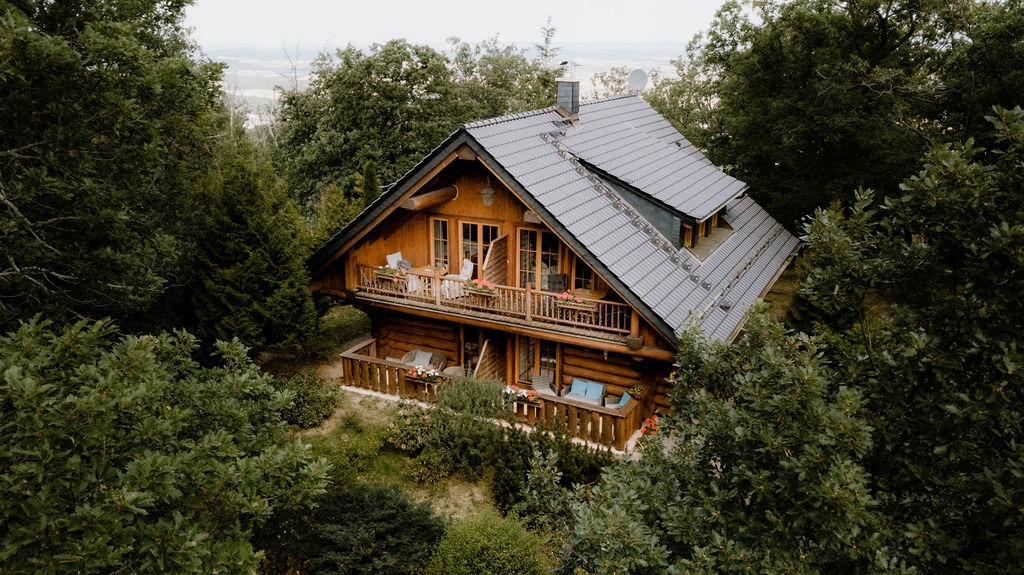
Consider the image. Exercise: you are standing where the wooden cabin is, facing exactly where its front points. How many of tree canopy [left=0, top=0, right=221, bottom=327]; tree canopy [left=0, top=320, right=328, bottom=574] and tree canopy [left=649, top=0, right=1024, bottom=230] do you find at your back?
1

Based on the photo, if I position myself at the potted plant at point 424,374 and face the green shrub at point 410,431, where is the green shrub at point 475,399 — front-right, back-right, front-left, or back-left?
front-left

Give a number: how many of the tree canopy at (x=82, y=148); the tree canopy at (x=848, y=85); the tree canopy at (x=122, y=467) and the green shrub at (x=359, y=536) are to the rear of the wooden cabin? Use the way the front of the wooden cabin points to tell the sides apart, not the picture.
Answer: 1

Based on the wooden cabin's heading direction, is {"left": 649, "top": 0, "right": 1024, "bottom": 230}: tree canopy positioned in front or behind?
behind

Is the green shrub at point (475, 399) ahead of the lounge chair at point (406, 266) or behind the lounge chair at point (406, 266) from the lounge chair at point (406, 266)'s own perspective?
ahead

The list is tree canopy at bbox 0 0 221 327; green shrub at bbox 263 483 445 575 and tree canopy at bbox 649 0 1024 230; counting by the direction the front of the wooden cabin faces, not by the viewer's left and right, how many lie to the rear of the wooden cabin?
1

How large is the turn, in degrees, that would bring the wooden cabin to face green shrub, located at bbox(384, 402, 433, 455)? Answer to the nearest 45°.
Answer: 0° — it already faces it

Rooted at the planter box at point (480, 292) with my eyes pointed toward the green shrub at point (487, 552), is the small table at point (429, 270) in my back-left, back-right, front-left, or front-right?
back-right

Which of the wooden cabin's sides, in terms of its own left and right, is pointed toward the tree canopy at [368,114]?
right

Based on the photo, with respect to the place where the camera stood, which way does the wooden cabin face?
facing the viewer and to the left of the viewer

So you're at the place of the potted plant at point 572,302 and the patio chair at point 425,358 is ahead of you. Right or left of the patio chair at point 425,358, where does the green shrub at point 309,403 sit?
left
